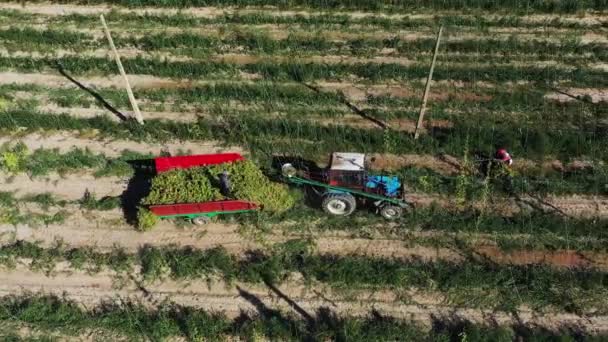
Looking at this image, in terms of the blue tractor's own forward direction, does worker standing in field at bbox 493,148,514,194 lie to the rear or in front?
in front

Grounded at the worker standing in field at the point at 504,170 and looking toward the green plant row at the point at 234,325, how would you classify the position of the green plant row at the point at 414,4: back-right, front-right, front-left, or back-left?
back-right

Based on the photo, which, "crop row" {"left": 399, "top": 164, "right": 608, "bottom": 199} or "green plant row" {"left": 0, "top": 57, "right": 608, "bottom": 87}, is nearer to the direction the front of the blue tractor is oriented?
the crop row

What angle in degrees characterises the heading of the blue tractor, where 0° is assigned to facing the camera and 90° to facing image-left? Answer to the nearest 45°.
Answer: approximately 270°

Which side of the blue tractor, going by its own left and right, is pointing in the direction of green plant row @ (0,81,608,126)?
left

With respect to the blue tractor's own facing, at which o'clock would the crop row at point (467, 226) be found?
The crop row is roughly at 12 o'clock from the blue tractor.

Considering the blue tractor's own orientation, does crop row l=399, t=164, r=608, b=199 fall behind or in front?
in front

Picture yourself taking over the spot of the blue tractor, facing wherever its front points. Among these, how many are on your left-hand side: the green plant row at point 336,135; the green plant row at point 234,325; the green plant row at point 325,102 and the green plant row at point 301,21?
3

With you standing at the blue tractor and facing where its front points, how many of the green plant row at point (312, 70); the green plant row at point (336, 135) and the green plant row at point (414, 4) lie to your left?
3

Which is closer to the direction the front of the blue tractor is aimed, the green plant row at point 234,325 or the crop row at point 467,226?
the crop row

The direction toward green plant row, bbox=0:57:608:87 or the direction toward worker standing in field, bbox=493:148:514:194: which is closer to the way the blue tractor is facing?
the worker standing in field

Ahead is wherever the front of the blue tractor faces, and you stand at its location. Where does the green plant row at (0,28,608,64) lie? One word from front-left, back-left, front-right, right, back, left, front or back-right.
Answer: left

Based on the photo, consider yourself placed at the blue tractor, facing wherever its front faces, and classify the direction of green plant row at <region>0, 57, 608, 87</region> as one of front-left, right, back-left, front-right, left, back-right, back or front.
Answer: left

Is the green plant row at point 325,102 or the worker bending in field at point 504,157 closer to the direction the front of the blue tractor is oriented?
the worker bending in field

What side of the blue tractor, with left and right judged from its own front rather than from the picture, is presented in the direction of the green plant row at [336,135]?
left
